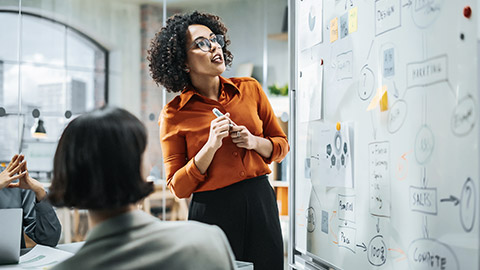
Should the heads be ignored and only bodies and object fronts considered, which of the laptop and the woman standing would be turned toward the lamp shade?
the laptop

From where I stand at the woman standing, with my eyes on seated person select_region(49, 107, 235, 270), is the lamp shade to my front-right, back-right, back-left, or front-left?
back-right

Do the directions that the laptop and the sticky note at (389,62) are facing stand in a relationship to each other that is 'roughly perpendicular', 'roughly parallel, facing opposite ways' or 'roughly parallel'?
roughly perpendicular

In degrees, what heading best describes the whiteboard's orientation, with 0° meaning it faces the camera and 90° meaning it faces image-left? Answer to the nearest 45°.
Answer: approximately 45°

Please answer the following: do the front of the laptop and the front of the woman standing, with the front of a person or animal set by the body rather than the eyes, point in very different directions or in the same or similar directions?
very different directions

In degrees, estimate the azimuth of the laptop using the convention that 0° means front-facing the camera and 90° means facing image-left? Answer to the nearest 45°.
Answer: approximately 180°
